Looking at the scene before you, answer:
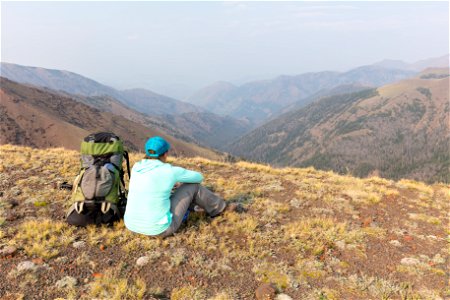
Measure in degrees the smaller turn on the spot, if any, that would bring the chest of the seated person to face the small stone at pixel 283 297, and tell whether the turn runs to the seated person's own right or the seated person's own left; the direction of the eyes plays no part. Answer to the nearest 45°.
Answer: approximately 90° to the seated person's own right

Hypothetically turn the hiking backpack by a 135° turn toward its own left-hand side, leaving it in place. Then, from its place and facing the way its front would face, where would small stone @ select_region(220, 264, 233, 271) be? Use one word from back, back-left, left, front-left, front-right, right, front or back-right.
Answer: right

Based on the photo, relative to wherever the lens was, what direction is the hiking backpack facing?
facing the viewer

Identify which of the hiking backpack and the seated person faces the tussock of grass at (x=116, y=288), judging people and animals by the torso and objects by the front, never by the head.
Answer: the hiking backpack

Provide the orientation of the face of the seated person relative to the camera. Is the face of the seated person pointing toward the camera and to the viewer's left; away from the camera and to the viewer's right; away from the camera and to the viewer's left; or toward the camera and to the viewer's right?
away from the camera and to the viewer's right

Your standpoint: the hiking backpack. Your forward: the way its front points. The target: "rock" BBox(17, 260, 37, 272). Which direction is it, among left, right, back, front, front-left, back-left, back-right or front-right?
front-right

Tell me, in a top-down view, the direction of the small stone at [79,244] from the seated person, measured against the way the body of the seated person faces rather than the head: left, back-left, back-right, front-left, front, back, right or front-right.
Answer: back-left

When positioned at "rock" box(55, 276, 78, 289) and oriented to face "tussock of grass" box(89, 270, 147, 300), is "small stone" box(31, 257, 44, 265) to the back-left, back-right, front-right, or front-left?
back-left

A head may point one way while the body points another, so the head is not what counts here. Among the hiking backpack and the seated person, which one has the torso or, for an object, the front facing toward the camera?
the hiking backpack

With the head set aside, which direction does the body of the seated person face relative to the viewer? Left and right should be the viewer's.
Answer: facing away from the viewer and to the right of the viewer

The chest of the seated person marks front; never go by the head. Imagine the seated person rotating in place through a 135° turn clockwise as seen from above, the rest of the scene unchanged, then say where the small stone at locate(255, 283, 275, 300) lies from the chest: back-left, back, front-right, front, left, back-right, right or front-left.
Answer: front-left

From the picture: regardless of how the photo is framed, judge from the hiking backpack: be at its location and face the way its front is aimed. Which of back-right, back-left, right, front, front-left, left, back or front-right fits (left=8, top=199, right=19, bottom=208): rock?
back-right

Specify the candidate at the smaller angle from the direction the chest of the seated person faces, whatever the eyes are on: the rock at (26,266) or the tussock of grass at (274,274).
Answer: the tussock of grass

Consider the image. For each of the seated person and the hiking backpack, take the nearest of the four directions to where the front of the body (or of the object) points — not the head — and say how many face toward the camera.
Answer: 1

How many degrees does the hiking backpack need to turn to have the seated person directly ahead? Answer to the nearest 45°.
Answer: approximately 45° to its left

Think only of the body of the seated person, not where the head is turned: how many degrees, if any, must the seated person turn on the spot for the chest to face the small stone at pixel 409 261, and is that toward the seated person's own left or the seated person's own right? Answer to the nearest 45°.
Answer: approximately 45° to the seated person's own right
